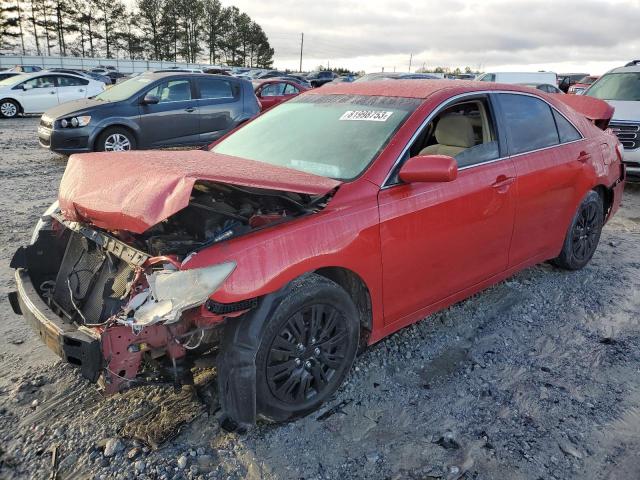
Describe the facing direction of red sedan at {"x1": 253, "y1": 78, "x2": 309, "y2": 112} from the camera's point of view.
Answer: facing the viewer and to the left of the viewer

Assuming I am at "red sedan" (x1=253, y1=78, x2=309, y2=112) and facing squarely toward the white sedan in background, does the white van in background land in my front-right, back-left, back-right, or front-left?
back-right

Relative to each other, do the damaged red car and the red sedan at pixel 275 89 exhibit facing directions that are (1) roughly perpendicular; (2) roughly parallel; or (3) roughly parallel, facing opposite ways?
roughly parallel

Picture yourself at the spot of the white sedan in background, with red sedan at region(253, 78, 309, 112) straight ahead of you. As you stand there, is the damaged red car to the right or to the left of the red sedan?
right

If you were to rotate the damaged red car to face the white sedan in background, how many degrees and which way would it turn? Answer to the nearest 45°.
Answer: approximately 90° to its right

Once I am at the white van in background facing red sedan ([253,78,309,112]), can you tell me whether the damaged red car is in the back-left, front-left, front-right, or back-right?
front-left

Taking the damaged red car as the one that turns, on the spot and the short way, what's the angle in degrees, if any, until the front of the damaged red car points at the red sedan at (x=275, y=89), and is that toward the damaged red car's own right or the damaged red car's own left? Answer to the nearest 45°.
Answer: approximately 135° to the damaged red car's own right

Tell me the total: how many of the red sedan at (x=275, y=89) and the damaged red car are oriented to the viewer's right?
0

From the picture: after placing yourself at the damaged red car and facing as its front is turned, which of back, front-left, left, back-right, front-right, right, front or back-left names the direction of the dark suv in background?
back-right

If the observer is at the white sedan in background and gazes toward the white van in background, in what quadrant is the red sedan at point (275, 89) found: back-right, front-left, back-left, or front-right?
front-right

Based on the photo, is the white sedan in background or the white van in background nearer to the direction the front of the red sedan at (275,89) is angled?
the white sedan in background
